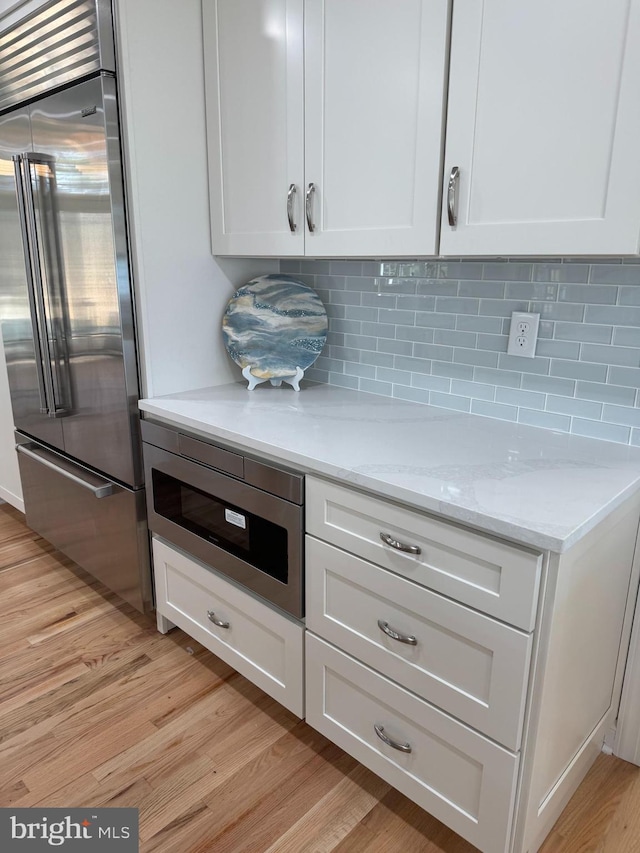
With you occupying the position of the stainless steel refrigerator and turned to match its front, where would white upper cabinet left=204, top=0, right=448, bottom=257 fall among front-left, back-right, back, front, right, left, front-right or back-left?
left

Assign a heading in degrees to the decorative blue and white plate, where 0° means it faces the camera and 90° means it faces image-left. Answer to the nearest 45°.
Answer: approximately 0°

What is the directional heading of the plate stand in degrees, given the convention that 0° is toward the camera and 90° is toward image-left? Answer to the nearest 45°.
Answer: approximately 0°

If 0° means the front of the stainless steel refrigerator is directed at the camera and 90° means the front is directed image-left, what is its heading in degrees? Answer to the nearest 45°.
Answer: approximately 45°

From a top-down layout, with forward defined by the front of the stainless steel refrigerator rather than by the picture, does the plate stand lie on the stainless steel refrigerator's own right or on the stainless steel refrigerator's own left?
on the stainless steel refrigerator's own left

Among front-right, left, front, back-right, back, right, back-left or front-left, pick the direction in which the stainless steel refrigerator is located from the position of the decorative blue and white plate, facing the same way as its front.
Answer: right

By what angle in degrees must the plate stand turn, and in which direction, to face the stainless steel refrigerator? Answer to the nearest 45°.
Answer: approximately 90° to its right
